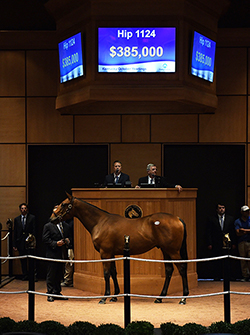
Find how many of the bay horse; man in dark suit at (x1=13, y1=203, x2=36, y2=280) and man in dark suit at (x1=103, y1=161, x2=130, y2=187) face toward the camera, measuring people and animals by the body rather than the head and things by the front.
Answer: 2

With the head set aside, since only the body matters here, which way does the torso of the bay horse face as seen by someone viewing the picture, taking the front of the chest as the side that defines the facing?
to the viewer's left

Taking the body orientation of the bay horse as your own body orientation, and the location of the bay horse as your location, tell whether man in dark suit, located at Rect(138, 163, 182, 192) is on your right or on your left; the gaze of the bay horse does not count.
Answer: on your right

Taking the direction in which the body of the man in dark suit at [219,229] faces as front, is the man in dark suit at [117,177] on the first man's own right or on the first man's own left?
on the first man's own right
